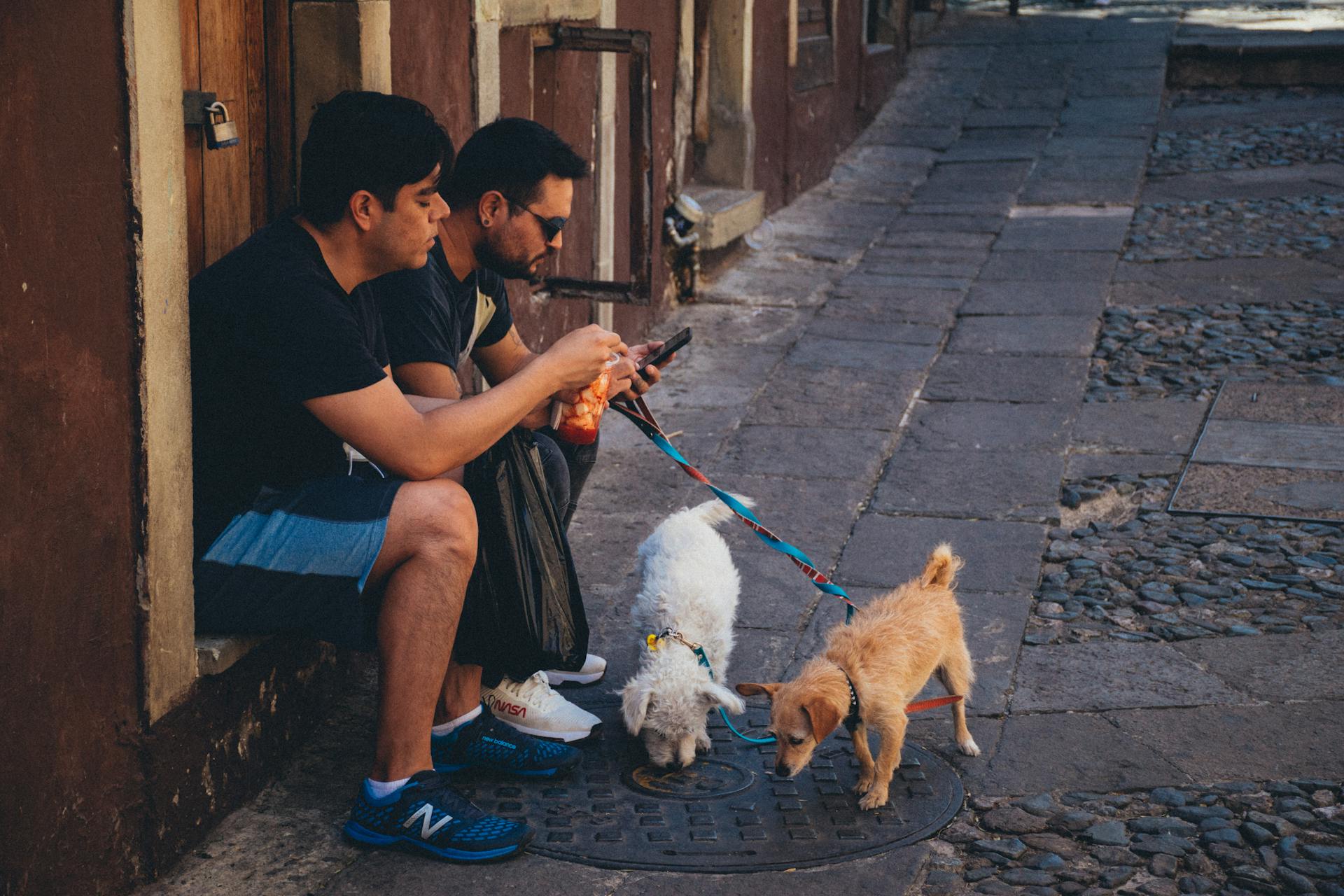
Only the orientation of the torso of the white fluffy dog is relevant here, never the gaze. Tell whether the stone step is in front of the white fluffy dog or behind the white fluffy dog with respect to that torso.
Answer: behind

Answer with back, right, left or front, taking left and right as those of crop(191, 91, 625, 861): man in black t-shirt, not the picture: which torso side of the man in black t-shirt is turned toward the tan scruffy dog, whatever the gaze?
front

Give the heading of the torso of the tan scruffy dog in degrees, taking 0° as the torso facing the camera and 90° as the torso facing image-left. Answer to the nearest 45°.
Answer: approximately 45°

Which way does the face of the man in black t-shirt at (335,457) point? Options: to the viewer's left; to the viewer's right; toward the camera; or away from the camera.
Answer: to the viewer's right

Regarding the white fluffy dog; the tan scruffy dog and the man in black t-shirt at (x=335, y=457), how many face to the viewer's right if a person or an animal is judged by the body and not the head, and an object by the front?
1

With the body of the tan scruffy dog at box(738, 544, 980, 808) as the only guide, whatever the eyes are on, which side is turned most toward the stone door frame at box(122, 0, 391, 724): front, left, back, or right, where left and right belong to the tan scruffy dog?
front

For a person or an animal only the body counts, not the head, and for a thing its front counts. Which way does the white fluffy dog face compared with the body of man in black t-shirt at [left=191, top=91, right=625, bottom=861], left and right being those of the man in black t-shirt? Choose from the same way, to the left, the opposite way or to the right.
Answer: to the right

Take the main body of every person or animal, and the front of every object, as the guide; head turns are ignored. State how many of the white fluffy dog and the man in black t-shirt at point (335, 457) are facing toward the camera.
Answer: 1

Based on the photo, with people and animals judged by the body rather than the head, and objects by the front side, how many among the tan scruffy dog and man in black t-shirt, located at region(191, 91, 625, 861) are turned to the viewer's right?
1

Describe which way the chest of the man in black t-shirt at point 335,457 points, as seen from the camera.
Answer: to the viewer's right

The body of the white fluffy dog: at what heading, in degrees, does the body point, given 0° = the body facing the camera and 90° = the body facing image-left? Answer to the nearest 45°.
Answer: approximately 0°

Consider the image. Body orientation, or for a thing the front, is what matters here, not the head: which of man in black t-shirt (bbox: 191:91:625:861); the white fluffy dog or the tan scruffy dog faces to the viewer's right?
the man in black t-shirt
